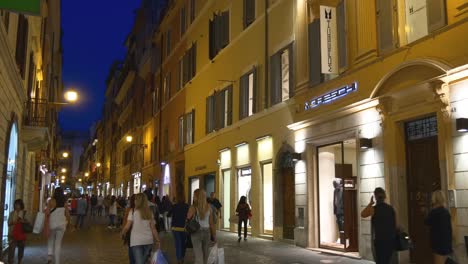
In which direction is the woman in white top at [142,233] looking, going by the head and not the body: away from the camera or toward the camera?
away from the camera

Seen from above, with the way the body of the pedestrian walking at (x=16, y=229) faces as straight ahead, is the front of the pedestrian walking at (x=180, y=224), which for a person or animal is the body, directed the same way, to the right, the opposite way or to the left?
the opposite way

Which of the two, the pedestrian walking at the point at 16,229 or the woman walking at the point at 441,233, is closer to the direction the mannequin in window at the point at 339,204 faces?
the pedestrian walking

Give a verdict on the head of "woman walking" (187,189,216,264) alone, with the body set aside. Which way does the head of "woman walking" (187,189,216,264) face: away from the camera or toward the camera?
away from the camera

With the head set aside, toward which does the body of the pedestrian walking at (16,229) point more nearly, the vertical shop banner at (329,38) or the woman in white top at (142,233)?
the woman in white top

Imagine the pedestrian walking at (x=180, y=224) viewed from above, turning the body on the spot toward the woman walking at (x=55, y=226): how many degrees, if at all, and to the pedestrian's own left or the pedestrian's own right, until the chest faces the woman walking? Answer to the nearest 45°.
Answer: approximately 90° to the pedestrian's own left

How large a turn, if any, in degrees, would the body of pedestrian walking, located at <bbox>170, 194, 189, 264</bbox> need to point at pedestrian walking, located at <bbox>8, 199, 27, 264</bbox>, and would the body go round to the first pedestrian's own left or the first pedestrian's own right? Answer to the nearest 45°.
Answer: approximately 90° to the first pedestrian's own left

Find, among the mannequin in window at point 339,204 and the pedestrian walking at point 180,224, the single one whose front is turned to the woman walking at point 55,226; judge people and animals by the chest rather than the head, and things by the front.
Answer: the mannequin in window
